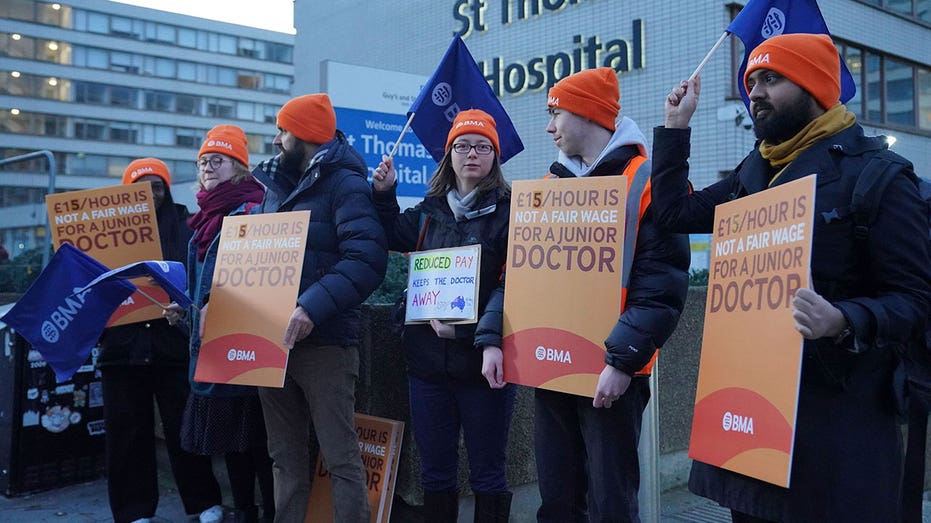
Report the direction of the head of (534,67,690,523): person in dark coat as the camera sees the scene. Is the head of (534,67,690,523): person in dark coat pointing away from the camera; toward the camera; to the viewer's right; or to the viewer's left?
to the viewer's left

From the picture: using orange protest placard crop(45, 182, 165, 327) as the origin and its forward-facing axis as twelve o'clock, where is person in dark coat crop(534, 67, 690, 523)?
The person in dark coat is roughly at 11 o'clock from the orange protest placard.

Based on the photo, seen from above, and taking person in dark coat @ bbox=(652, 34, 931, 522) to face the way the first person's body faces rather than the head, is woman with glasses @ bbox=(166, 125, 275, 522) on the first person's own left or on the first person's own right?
on the first person's own right

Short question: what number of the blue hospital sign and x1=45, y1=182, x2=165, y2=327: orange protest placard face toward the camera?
2

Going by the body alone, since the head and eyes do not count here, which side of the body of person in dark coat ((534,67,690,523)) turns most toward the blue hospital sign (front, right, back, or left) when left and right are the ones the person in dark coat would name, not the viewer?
right

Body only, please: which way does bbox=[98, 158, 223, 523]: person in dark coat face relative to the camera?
toward the camera

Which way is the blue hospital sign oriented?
toward the camera

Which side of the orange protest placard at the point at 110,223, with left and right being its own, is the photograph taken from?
front

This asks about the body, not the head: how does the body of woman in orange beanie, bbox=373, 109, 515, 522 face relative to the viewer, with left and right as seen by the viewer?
facing the viewer

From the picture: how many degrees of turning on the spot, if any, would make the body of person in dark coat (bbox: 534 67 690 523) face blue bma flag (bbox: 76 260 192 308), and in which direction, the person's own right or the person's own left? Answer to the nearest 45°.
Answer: approximately 45° to the person's own right
